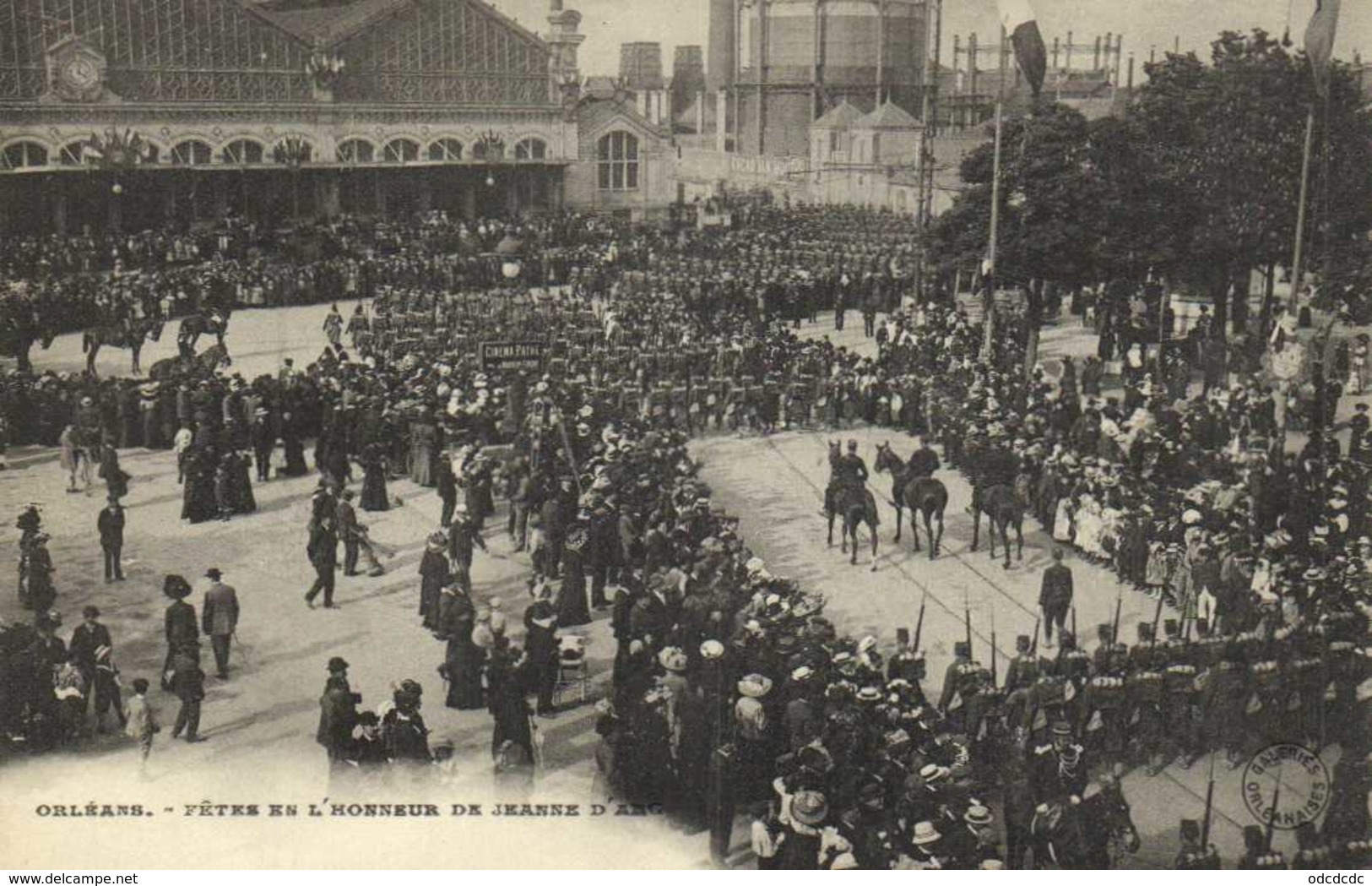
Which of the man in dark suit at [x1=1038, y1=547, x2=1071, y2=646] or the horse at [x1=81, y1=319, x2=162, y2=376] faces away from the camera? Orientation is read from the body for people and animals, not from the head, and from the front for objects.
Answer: the man in dark suit

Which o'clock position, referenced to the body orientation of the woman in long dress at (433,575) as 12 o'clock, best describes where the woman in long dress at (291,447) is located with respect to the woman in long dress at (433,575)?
the woman in long dress at (291,447) is roughly at 10 o'clock from the woman in long dress at (433,575).

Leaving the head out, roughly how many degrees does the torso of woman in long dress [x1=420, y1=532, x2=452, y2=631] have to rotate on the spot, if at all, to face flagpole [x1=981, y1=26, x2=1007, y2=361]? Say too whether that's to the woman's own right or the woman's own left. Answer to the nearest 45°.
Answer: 0° — they already face it

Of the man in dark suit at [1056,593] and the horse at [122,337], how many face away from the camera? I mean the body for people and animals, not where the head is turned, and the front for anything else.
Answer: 1

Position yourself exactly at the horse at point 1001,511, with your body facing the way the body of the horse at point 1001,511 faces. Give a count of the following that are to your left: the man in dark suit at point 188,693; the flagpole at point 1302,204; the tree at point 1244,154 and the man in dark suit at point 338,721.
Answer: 2

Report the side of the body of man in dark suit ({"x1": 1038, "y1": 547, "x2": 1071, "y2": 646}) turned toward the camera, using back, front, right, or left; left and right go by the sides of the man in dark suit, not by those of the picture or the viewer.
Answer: back

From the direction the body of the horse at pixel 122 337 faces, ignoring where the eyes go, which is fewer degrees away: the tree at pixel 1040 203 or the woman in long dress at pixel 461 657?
the tree

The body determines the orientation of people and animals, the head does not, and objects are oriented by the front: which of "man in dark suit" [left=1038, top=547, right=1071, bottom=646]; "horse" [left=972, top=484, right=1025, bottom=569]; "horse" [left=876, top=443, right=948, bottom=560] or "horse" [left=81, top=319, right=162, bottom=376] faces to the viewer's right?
"horse" [left=81, top=319, right=162, bottom=376]
